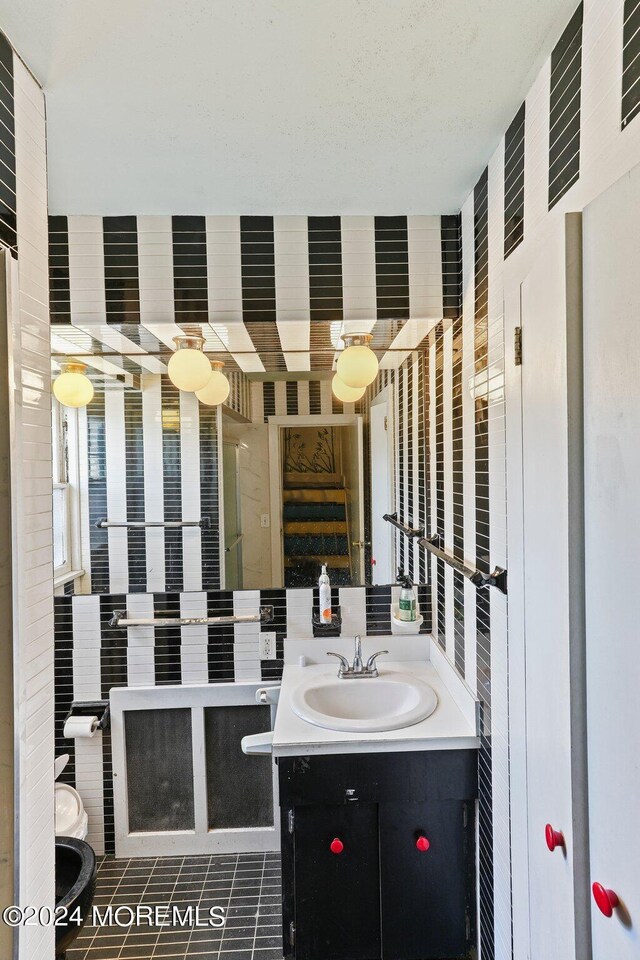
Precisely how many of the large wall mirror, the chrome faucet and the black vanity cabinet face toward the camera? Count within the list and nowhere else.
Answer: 3

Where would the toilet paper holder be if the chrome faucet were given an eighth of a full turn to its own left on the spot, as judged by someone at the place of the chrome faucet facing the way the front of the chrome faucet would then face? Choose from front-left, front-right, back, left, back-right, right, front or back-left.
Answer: back-right

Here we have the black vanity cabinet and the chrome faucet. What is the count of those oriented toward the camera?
2

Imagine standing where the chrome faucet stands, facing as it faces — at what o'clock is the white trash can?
The white trash can is roughly at 3 o'clock from the chrome faucet.

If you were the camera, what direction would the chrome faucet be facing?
facing the viewer

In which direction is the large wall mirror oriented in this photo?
toward the camera
